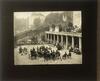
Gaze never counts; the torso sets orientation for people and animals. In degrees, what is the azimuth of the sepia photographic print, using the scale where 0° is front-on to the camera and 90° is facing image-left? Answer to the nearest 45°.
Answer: approximately 0°
